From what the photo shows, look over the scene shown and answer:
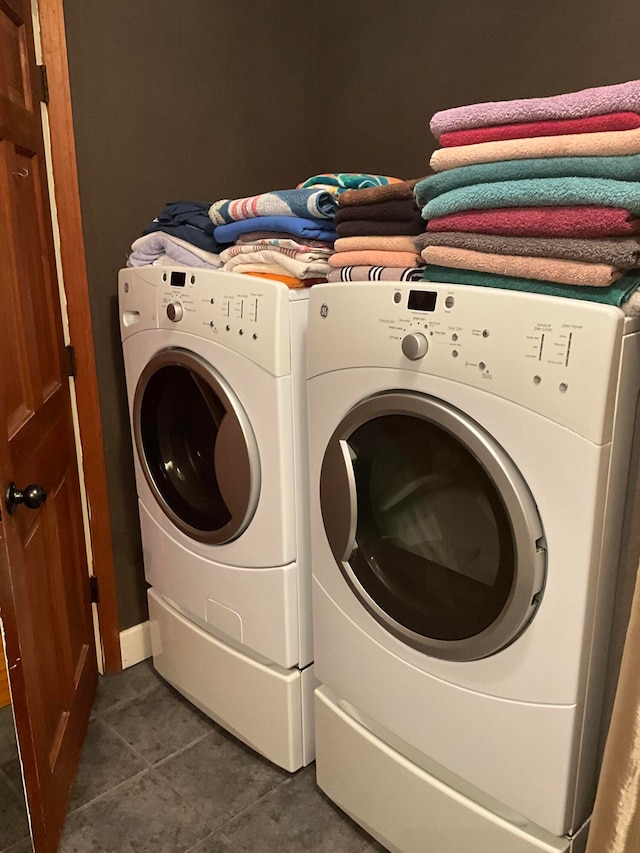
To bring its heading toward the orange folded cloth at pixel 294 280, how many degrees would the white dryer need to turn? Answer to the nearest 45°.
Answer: approximately 90° to its right

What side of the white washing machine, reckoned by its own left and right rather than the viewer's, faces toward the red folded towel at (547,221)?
left

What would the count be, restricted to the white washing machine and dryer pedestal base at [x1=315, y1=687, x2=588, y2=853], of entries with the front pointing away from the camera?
0

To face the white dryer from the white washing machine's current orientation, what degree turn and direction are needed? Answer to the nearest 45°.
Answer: approximately 90° to its left

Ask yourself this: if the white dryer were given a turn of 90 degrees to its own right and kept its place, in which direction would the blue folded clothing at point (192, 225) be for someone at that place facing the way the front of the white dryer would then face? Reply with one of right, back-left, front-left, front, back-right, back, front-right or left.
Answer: front

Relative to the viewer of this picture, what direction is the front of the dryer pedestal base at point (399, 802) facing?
facing the viewer and to the left of the viewer
